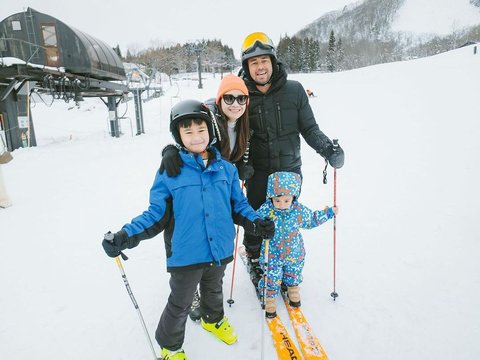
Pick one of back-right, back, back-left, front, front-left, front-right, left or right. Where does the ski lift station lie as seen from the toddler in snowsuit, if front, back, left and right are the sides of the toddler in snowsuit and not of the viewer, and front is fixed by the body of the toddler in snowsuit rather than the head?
back-right

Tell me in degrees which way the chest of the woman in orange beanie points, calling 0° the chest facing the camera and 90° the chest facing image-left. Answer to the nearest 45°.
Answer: approximately 0°

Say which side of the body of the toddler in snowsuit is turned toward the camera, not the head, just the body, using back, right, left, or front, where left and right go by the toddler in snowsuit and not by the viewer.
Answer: front

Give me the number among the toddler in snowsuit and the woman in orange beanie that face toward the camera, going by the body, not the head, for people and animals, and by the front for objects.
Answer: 2

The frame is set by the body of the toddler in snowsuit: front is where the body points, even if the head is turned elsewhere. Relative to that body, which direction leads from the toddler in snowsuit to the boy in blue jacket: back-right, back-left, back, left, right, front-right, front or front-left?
front-right
